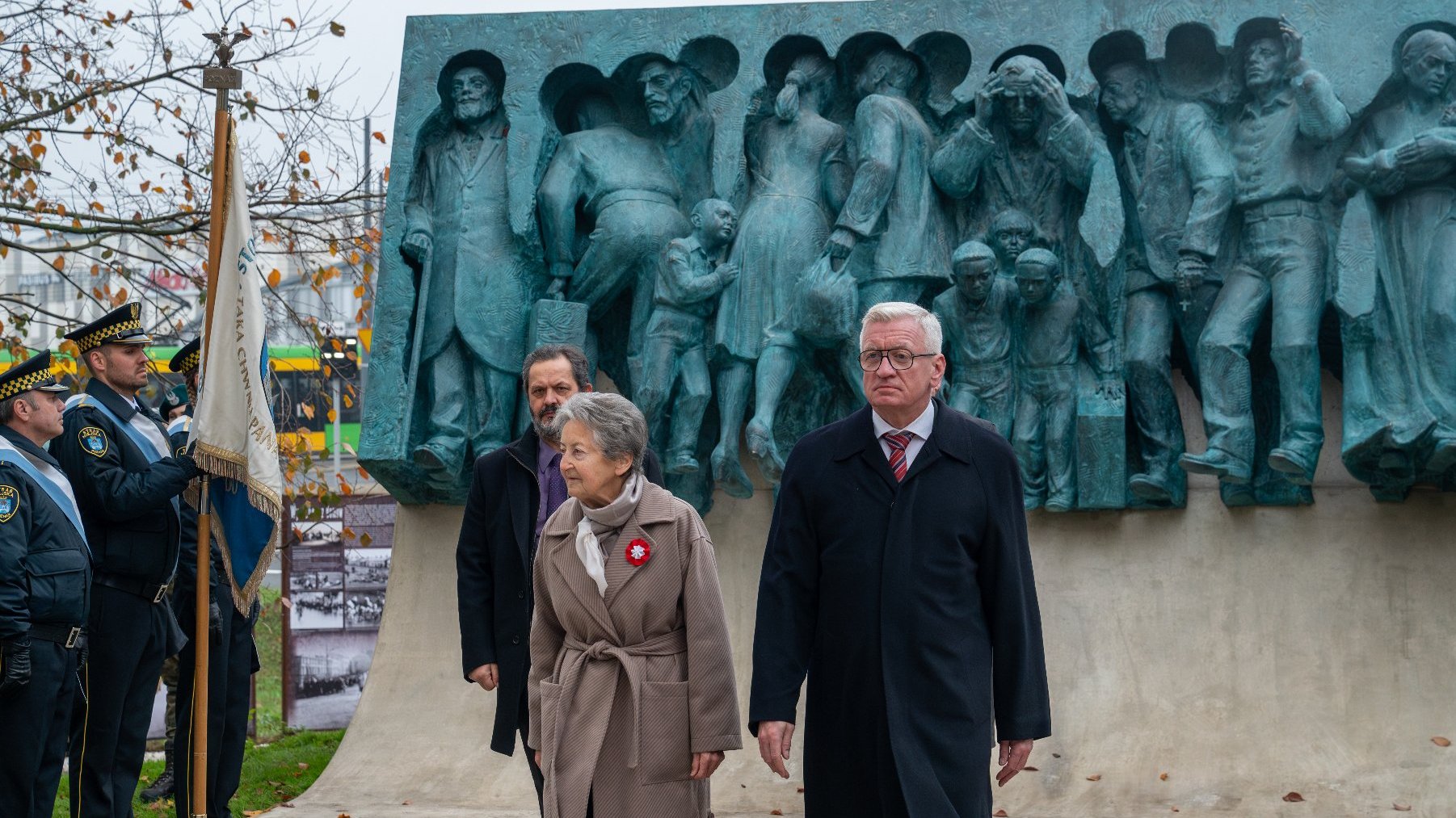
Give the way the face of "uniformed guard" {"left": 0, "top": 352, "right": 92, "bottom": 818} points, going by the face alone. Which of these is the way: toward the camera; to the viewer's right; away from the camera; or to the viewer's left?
to the viewer's right

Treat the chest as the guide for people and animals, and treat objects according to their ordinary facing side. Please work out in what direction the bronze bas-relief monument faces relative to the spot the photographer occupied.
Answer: facing the viewer

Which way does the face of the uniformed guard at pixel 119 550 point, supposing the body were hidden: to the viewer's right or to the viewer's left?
to the viewer's right

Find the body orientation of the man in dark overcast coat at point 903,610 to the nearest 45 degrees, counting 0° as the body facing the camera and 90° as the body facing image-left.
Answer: approximately 0°

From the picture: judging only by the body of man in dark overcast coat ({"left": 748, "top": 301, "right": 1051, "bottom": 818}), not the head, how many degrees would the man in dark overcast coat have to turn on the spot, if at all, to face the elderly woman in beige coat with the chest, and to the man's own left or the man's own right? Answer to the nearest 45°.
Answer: approximately 90° to the man's own right

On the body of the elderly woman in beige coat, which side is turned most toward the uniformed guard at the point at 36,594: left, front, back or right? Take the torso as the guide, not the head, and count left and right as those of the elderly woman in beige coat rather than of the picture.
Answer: right

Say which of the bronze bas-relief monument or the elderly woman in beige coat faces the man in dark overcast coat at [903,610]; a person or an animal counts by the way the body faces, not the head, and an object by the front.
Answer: the bronze bas-relief monument

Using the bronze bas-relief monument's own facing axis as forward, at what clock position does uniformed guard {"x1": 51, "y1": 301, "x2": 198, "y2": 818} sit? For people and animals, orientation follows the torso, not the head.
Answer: The uniformed guard is roughly at 2 o'clock from the bronze bas-relief monument.
